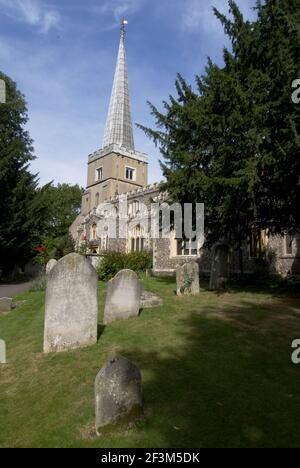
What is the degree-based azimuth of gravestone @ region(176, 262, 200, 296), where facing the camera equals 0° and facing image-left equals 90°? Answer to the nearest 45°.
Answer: approximately 0°

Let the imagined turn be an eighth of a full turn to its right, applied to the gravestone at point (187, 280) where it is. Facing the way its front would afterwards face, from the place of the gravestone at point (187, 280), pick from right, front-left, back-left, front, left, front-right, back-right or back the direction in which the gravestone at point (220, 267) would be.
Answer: back

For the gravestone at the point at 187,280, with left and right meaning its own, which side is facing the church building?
back

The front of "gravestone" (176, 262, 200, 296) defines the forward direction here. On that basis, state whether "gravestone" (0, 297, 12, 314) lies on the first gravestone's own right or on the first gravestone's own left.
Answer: on the first gravestone's own right
